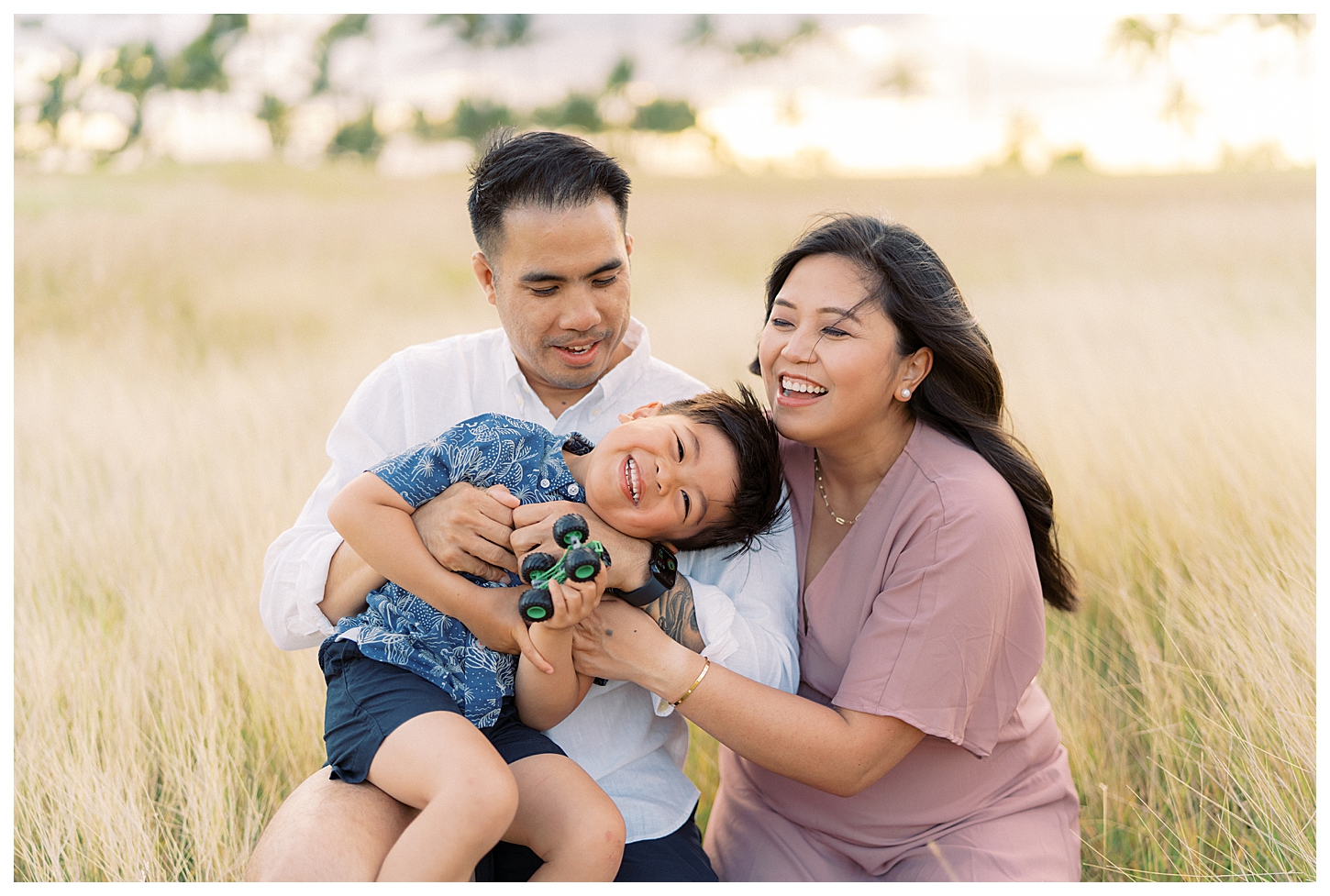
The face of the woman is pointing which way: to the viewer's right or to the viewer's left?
to the viewer's left

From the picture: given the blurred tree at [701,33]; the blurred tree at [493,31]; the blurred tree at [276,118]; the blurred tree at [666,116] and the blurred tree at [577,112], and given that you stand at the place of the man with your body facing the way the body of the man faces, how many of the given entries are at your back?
5

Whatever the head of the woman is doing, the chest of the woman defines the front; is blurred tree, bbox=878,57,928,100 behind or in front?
behind

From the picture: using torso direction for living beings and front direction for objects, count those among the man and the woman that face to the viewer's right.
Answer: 0

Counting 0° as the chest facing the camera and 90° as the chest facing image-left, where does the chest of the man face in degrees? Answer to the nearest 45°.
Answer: approximately 0°

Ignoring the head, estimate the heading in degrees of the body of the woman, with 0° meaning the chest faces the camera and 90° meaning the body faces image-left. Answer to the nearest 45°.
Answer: approximately 45°

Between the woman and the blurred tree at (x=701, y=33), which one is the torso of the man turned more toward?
the woman

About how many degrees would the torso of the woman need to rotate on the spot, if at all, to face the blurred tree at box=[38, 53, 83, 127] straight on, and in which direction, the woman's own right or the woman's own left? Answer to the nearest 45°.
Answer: approximately 90° to the woman's own right

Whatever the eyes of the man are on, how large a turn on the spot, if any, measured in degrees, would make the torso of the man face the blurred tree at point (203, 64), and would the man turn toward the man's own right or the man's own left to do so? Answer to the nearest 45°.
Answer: approximately 180°

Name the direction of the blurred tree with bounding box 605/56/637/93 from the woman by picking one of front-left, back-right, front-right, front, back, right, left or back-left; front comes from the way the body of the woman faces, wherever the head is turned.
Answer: back-right

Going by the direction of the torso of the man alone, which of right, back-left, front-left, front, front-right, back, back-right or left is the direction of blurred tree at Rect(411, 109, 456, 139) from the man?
back

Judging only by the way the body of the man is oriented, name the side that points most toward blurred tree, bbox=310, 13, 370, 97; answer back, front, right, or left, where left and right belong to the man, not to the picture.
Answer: back
